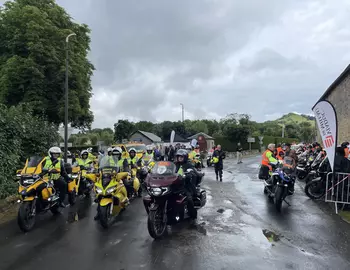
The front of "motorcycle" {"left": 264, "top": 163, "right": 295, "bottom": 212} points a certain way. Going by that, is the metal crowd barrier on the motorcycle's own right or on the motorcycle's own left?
on the motorcycle's own left

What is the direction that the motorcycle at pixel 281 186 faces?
toward the camera

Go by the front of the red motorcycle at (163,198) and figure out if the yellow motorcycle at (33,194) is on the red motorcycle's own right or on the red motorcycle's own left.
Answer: on the red motorcycle's own right

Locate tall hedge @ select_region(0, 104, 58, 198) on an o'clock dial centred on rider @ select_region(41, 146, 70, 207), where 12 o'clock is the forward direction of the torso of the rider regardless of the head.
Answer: The tall hedge is roughly at 4 o'clock from the rider.

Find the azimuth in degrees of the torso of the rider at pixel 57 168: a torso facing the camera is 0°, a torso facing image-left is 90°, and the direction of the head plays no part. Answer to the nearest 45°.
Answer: approximately 45°

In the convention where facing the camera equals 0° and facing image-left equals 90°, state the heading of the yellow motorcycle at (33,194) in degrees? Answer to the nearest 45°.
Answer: approximately 45°

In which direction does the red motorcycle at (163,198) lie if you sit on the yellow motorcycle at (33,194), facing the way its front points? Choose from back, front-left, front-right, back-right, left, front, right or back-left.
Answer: left

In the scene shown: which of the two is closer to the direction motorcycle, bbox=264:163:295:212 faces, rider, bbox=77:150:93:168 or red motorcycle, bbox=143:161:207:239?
the red motorcycle
